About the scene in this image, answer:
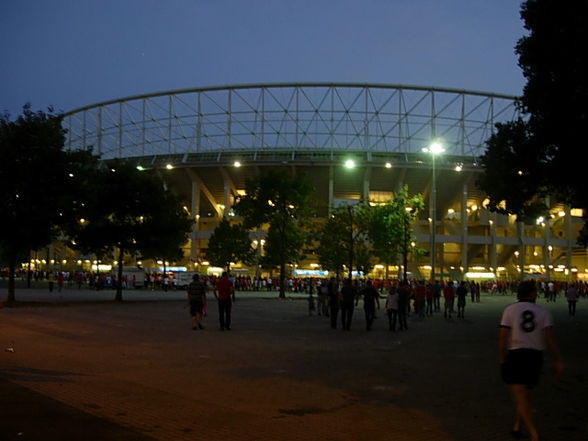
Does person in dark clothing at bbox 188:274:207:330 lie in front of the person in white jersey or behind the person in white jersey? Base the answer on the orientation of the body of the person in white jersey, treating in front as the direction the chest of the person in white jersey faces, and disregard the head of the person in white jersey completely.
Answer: in front

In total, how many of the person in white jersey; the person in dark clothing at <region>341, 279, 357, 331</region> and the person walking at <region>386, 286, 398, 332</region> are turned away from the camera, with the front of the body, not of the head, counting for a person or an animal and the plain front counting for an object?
3

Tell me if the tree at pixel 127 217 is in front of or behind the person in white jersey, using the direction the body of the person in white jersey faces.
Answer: in front

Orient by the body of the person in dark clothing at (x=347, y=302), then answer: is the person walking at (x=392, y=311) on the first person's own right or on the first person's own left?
on the first person's own right

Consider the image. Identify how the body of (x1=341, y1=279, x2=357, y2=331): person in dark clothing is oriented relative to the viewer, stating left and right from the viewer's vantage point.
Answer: facing away from the viewer

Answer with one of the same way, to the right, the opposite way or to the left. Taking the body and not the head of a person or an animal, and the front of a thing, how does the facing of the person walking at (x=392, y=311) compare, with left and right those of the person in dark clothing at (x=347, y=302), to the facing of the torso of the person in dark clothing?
the same way

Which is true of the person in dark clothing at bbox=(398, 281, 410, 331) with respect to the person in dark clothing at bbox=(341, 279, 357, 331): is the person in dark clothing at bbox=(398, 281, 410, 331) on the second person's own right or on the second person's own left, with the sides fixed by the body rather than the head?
on the second person's own right

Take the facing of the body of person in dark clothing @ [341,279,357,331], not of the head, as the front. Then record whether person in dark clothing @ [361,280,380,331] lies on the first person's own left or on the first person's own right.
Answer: on the first person's own right

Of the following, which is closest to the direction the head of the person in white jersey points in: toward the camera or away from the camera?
away from the camera

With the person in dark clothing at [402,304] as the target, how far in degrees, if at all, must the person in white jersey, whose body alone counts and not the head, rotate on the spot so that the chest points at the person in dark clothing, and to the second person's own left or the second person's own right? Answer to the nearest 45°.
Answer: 0° — they already face them

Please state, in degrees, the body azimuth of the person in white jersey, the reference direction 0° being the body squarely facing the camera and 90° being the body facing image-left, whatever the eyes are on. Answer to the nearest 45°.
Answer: approximately 180°

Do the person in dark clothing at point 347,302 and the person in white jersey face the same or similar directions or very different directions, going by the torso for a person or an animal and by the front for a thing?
same or similar directions

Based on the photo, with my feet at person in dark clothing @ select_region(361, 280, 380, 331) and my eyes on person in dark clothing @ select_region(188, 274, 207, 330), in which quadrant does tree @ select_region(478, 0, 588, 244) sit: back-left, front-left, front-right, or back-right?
back-left

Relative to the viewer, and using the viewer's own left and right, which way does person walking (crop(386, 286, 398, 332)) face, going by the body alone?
facing away from the viewer

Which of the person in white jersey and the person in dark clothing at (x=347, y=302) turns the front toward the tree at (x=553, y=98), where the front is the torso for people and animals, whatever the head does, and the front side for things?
the person in white jersey

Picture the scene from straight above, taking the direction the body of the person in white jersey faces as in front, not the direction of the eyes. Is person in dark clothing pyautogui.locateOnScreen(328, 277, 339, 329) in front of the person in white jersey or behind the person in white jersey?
in front

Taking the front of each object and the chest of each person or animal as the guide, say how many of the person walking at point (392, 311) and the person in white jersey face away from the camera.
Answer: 2

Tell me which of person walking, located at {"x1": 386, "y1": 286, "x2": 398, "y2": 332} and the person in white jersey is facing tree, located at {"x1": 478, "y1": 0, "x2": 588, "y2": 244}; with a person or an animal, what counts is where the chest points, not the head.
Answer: the person in white jersey
